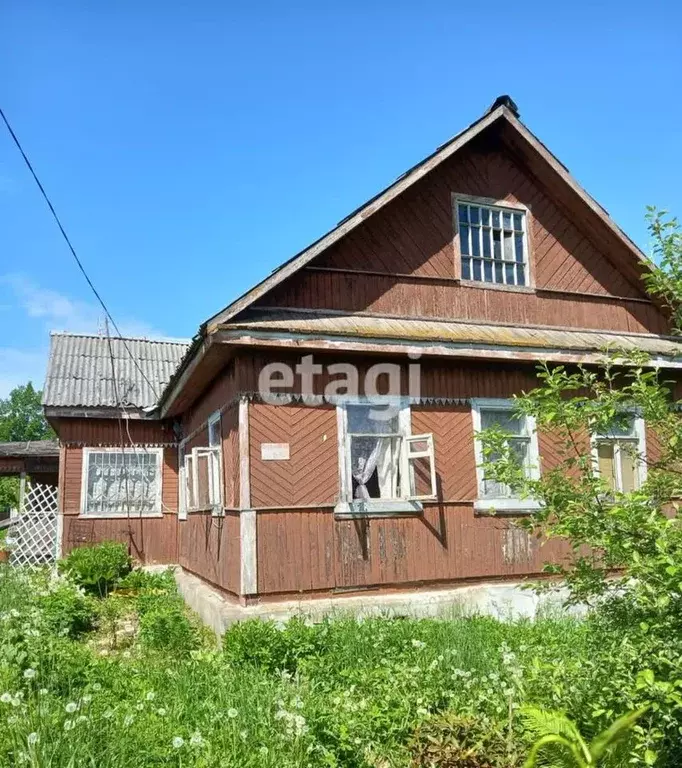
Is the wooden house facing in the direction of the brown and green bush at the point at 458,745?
yes

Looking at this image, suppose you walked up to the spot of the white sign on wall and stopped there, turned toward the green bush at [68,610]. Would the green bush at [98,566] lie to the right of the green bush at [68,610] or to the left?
right

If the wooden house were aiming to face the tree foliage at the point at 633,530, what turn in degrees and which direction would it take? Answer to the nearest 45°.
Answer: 0° — it already faces it

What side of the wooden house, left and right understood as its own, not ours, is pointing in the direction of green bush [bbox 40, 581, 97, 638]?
right

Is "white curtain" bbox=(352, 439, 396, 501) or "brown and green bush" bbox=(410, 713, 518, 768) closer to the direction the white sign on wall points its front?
the brown and green bush

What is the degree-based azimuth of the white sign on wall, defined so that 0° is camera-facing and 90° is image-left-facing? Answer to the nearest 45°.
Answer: approximately 0°

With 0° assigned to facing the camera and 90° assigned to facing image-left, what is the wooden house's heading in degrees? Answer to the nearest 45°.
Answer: approximately 0°
